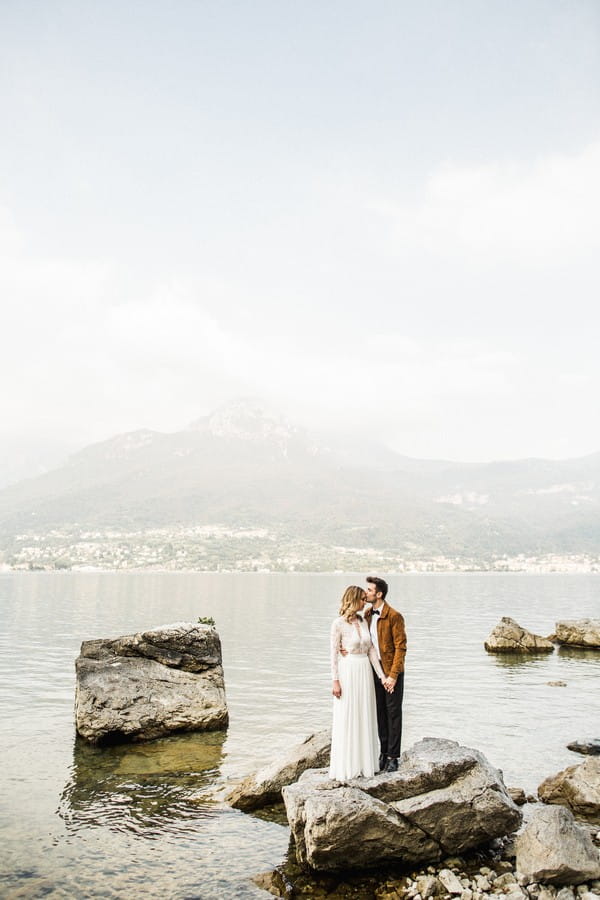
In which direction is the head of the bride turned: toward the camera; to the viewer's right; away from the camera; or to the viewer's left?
to the viewer's right

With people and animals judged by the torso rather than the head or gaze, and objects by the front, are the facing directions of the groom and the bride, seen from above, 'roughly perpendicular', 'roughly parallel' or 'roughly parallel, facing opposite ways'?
roughly perpendicular

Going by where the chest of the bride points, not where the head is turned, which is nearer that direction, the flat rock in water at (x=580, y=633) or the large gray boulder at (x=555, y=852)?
the large gray boulder

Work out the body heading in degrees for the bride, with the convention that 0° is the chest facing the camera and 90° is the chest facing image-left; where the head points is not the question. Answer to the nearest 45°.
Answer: approximately 315°

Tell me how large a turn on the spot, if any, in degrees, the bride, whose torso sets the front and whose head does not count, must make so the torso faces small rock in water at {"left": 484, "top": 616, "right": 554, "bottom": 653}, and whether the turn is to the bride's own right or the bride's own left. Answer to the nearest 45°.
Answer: approximately 135° to the bride's own left

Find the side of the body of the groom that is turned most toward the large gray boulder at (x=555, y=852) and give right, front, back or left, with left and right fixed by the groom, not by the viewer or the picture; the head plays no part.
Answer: left

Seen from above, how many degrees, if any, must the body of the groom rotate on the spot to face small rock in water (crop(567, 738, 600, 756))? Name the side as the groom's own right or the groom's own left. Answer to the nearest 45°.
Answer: approximately 180°

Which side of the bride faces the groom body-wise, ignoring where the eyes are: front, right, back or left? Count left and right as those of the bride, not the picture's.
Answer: left
